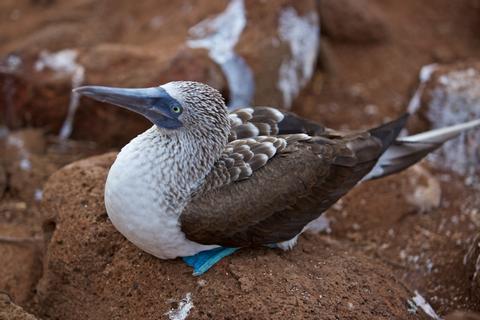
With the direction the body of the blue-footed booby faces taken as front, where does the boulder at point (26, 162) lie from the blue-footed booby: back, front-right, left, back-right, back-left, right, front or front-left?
front-right

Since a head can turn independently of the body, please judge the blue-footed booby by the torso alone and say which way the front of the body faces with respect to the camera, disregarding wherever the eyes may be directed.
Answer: to the viewer's left
